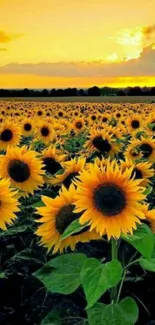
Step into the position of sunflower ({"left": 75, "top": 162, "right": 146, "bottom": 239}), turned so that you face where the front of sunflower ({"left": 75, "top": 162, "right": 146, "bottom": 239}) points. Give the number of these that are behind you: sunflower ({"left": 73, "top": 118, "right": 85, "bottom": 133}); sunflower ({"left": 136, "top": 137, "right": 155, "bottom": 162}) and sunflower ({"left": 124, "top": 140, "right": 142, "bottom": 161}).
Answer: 3

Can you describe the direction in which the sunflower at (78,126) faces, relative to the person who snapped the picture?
facing the viewer

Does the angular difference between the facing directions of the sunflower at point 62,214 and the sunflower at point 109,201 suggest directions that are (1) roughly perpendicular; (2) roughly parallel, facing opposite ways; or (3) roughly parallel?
roughly parallel

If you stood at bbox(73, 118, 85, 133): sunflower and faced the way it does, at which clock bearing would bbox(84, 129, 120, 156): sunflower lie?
bbox(84, 129, 120, 156): sunflower is roughly at 12 o'clock from bbox(73, 118, 85, 133): sunflower.

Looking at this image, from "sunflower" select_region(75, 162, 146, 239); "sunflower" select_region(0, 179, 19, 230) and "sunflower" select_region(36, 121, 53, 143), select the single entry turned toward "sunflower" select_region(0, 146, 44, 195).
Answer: "sunflower" select_region(36, 121, 53, 143)

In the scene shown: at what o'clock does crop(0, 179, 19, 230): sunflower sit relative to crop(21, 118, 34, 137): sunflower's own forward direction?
crop(0, 179, 19, 230): sunflower is roughly at 12 o'clock from crop(21, 118, 34, 137): sunflower.

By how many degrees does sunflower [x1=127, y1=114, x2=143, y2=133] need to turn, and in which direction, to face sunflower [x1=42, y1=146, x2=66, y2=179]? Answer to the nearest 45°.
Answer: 0° — it already faces it

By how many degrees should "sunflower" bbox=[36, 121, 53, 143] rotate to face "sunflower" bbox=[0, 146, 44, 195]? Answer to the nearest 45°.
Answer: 0° — it already faces it

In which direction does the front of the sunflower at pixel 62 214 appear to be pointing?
toward the camera

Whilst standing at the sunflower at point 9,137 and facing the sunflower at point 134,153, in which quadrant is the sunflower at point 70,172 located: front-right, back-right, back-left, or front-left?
front-right

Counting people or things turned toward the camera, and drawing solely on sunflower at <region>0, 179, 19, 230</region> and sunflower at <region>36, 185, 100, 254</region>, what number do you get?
2

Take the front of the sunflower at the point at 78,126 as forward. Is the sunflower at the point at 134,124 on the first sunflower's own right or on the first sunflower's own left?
on the first sunflower's own left

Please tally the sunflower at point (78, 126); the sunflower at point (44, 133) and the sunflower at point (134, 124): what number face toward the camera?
3

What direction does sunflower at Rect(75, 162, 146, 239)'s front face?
toward the camera
